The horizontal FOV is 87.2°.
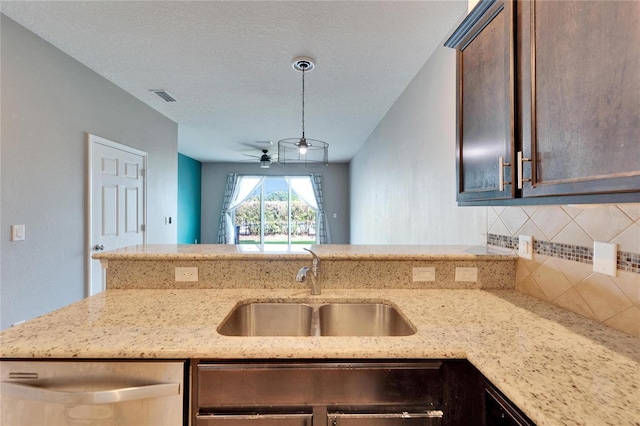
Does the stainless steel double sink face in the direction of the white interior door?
no

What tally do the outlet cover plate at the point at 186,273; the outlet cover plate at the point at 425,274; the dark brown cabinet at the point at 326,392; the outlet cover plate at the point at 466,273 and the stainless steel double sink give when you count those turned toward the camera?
5

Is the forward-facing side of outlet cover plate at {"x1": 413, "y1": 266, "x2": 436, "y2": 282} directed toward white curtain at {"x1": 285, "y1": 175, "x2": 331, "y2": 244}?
no

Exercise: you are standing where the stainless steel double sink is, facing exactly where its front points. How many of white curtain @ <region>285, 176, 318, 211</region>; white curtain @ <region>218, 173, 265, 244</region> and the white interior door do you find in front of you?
0

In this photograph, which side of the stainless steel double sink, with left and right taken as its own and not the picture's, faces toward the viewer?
front

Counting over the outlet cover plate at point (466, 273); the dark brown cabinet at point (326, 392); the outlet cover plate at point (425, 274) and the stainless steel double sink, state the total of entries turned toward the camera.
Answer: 4

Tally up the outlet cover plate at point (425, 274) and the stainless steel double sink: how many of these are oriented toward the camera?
2

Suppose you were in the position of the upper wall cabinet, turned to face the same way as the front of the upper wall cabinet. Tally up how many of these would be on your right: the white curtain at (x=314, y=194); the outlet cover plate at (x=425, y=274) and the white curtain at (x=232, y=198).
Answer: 3

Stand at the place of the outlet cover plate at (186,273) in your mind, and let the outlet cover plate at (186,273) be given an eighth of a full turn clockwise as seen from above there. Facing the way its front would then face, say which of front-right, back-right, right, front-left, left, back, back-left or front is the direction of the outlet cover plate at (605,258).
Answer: left

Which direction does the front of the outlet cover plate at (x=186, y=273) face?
toward the camera

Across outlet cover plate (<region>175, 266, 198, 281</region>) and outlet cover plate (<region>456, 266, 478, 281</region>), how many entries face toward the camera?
2

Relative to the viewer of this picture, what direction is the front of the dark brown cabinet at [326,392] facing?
facing the viewer

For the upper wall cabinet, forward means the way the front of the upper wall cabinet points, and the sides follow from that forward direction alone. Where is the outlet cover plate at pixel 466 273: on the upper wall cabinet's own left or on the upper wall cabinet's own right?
on the upper wall cabinet's own right
